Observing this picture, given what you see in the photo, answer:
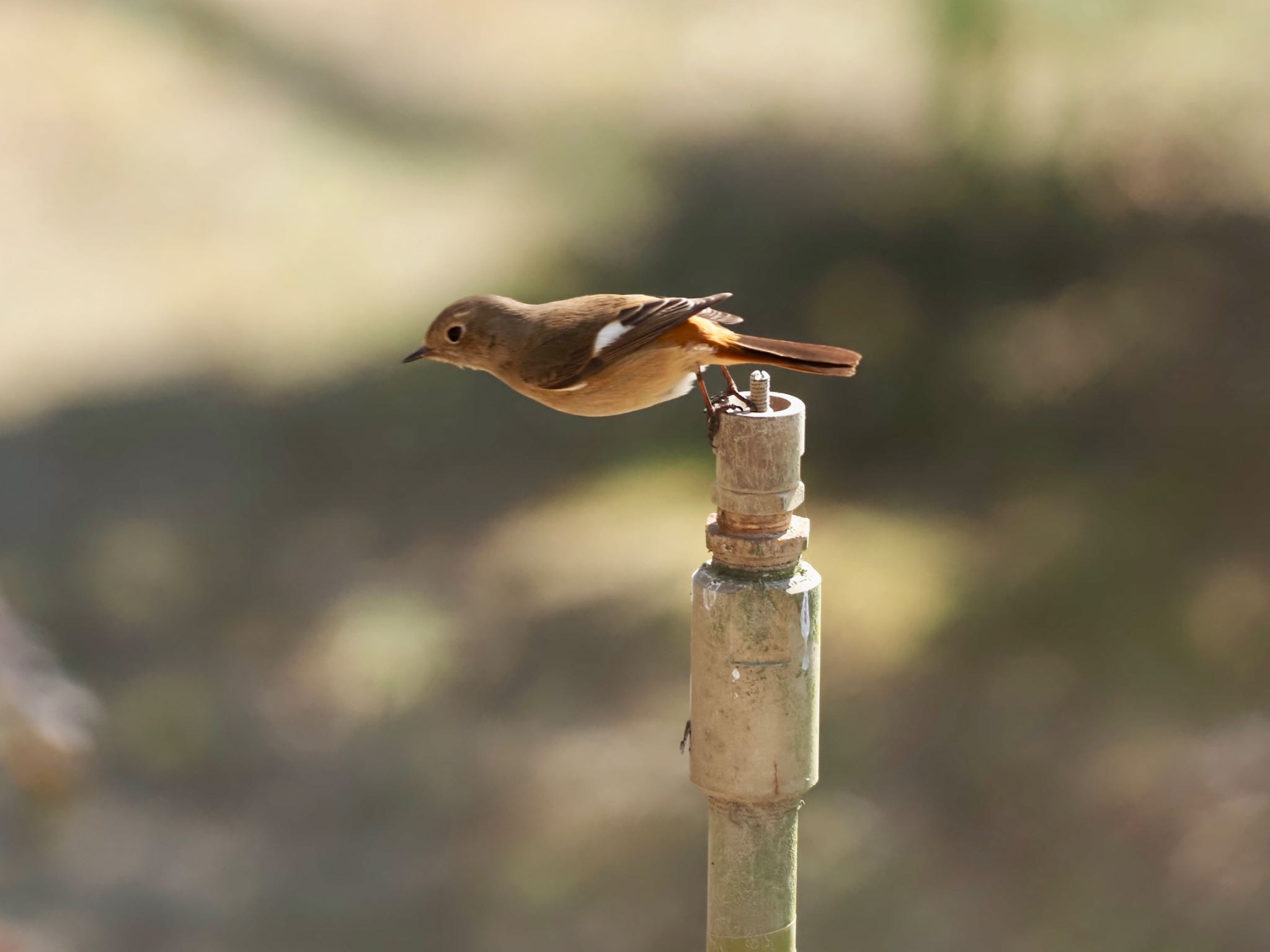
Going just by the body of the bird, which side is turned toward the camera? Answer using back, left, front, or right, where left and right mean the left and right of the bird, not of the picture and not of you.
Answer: left
